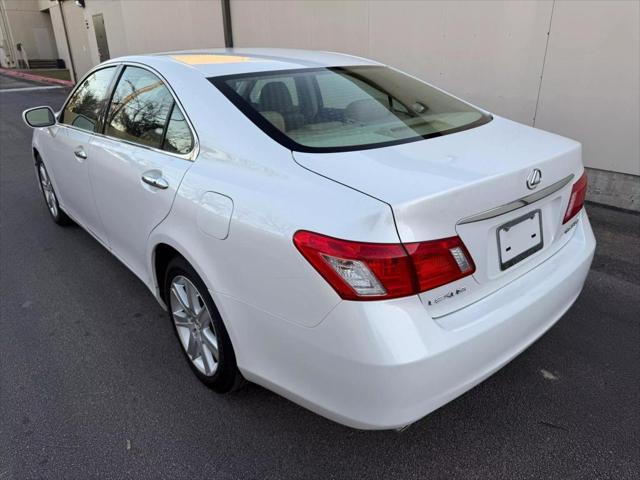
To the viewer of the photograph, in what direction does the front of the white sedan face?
facing away from the viewer and to the left of the viewer
